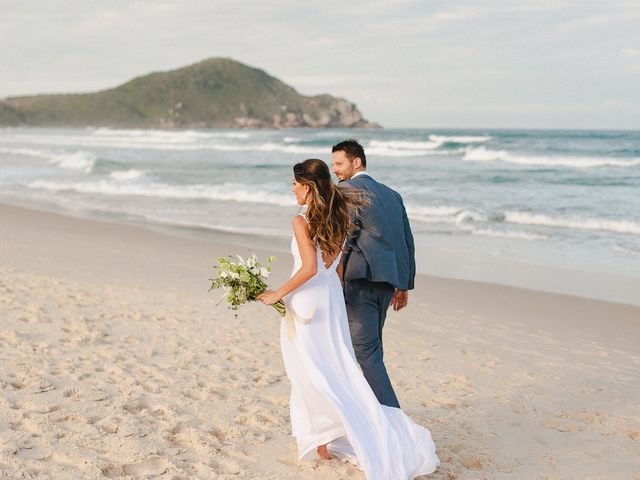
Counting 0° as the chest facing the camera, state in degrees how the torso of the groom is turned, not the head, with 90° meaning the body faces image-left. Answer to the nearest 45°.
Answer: approximately 135°

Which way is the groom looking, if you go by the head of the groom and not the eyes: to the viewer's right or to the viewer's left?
to the viewer's left

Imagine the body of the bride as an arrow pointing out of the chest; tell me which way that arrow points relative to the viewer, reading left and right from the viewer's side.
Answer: facing away from the viewer and to the left of the viewer
